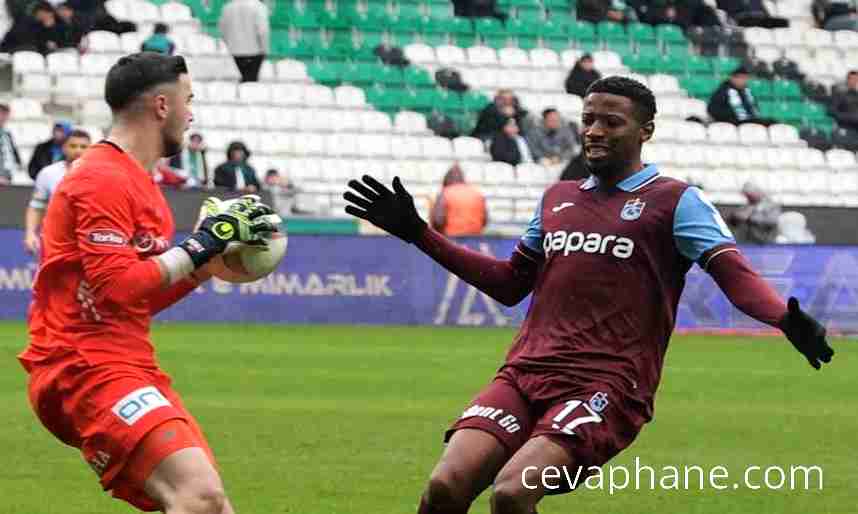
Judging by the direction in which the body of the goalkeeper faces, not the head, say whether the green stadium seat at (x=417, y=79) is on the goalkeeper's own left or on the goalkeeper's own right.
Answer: on the goalkeeper's own left

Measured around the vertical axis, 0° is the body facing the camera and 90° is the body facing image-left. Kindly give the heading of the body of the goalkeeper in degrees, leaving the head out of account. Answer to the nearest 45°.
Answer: approximately 270°

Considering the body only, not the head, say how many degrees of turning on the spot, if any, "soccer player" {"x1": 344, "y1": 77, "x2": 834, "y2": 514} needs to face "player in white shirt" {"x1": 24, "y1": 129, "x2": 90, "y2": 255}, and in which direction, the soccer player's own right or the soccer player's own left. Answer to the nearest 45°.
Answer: approximately 90° to the soccer player's own right

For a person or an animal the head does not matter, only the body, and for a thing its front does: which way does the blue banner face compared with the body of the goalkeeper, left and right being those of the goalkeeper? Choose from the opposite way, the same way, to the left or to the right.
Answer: to the right
